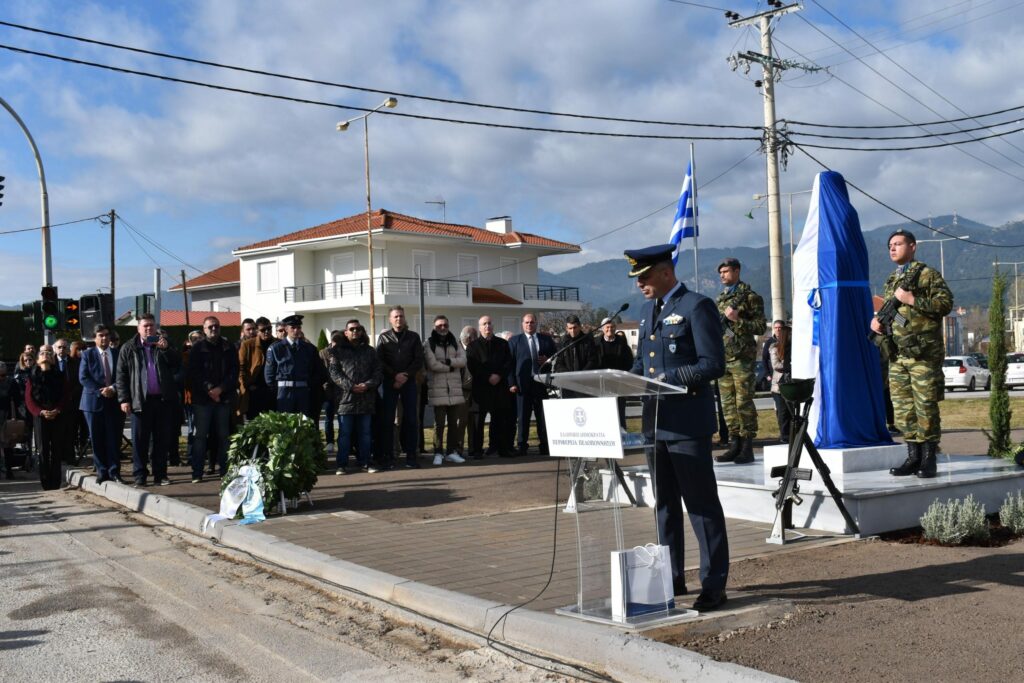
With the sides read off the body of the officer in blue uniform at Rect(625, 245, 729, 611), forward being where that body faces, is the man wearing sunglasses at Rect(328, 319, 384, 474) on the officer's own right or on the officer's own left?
on the officer's own right

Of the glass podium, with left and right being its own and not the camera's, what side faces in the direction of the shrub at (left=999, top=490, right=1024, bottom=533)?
back

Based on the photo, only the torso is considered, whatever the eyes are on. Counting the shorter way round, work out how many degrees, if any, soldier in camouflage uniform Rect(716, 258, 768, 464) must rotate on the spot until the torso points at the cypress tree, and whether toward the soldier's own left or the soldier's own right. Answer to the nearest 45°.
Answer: approximately 135° to the soldier's own left

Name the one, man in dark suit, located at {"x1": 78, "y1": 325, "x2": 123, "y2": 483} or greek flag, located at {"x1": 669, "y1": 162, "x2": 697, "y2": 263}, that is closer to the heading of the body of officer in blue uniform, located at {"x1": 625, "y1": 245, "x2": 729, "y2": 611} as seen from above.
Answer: the man in dark suit

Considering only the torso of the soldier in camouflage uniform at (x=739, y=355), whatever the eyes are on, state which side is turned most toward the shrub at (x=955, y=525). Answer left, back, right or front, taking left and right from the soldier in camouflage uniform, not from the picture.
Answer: left

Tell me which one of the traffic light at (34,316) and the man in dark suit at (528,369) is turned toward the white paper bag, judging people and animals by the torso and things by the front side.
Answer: the man in dark suit

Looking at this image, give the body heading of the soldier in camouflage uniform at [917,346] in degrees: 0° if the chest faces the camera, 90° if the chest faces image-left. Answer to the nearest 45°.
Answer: approximately 45°

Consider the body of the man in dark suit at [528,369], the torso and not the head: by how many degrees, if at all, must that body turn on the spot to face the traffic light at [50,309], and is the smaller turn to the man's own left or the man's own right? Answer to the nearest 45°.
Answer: approximately 135° to the man's own right

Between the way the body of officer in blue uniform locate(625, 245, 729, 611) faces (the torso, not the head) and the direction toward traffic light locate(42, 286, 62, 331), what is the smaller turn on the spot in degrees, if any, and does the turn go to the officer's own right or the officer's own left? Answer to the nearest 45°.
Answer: approximately 90° to the officer's own right

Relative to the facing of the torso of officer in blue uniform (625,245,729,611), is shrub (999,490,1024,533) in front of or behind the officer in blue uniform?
behind

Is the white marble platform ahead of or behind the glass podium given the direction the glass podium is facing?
behind
